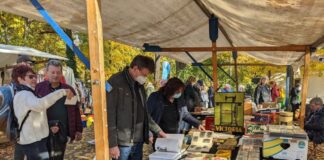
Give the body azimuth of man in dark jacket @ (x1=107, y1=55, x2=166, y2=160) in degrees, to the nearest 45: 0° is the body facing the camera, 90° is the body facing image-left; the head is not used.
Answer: approximately 315°

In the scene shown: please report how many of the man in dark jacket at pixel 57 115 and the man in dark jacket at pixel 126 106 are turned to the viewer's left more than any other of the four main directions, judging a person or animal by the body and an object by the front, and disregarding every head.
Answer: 0

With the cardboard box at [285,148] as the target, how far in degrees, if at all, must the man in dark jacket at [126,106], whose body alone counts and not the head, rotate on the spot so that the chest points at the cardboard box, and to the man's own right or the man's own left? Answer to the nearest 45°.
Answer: approximately 45° to the man's own left

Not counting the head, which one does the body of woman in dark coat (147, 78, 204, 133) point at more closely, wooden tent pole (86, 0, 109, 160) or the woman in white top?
the wooden tent pole

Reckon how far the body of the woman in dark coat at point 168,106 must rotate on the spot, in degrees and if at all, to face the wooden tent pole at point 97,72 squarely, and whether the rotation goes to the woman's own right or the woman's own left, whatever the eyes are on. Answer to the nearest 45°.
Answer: approximately 45° to the woman's own right

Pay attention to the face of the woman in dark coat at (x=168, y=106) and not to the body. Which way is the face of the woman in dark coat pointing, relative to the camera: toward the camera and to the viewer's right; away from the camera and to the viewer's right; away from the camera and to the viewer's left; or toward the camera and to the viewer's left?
toward the camera and to the viewer's right

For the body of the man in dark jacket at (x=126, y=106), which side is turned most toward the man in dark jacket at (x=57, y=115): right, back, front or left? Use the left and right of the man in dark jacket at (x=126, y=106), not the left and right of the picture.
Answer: back
